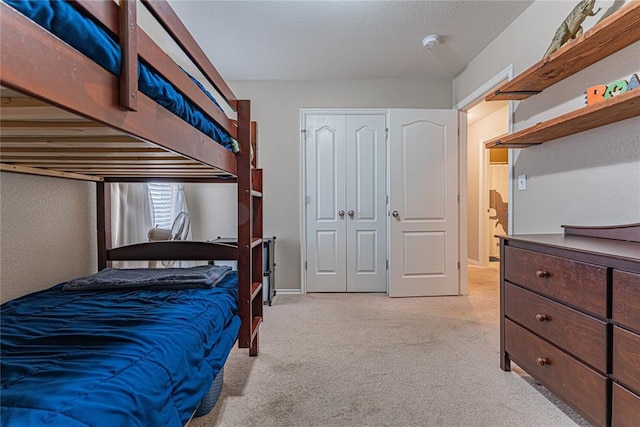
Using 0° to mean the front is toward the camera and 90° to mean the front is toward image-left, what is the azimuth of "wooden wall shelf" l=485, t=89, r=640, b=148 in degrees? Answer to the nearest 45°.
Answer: approximately 45°

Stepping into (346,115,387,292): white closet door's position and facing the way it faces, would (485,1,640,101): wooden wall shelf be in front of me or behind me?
in front

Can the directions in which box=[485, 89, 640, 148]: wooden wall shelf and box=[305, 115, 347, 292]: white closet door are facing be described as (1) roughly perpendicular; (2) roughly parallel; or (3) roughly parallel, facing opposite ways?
roughly perpendicular

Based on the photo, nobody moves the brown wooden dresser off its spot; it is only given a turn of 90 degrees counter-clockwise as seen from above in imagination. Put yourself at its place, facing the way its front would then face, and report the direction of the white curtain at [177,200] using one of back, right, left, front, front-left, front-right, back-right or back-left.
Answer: back-right

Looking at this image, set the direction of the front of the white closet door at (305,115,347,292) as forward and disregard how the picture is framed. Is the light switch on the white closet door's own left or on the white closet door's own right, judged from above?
on the white closet door's own left

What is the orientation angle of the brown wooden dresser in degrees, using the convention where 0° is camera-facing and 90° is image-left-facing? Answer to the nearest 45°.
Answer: approximately 45°

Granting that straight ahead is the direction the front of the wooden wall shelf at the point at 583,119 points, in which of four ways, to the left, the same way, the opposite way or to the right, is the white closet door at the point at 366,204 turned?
to the left

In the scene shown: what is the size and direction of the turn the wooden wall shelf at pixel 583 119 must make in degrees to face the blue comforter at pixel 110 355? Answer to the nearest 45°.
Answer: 0° — it already faces it

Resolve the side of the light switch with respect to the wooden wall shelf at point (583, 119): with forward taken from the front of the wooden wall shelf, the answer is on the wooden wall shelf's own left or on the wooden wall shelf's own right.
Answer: on the wooden wall shelf's own right

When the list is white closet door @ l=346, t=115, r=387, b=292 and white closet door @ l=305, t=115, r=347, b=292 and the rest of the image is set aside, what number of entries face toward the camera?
2

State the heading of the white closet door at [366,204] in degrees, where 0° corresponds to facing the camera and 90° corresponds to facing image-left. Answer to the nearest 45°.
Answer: approximately 0°

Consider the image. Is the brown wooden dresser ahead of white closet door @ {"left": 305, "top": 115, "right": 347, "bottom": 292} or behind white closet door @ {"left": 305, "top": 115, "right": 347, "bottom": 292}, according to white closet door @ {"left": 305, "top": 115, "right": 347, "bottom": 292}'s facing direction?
ahead
